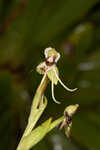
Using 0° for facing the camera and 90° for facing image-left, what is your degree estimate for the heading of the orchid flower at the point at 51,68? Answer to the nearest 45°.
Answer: approximately 0°
